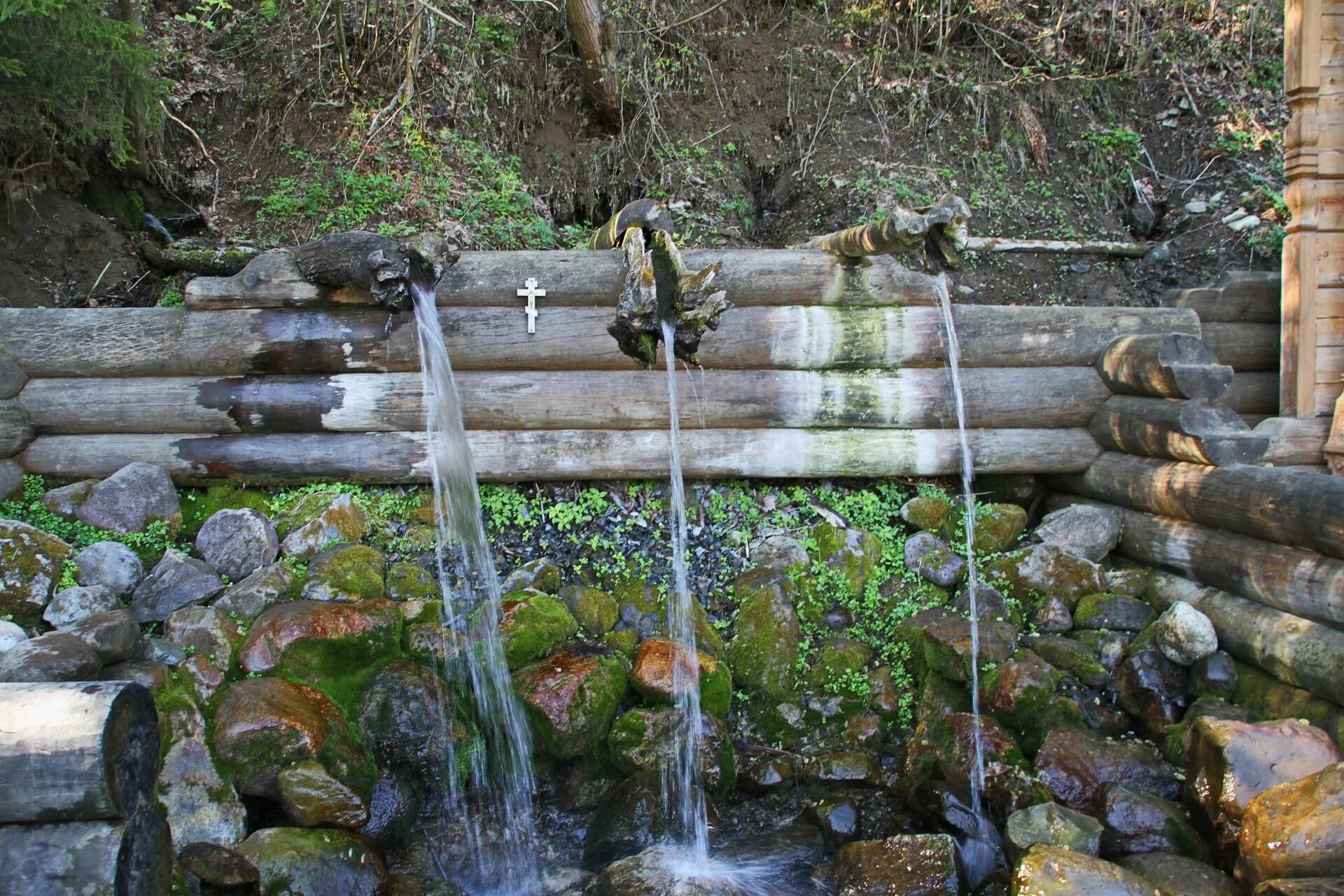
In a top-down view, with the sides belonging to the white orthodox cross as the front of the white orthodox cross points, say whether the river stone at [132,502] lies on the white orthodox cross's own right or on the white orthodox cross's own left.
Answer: on the white orthodox cross's own right

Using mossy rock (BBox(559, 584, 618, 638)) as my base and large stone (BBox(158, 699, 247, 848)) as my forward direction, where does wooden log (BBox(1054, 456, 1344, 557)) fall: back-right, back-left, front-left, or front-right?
back-left

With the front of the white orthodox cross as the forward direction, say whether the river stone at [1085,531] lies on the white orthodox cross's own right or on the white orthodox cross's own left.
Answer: on the white orthodox cross's own left

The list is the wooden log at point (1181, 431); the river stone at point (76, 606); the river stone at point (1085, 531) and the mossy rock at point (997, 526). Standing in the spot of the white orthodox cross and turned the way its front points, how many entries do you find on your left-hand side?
3

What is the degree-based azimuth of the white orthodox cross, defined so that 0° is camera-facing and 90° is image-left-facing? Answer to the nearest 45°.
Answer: approximately 0°
